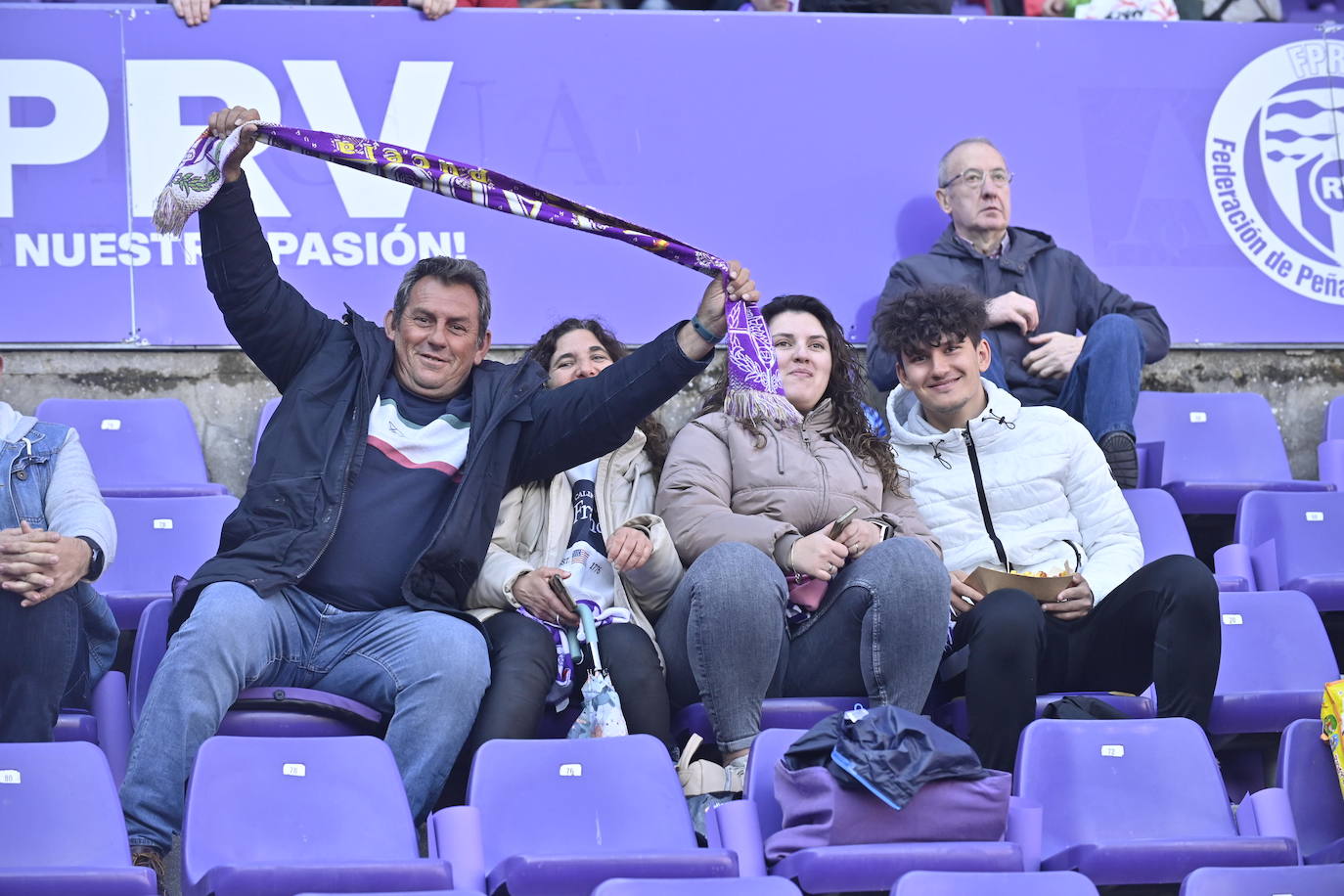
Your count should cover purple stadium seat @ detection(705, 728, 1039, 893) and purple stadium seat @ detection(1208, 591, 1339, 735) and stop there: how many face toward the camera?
2

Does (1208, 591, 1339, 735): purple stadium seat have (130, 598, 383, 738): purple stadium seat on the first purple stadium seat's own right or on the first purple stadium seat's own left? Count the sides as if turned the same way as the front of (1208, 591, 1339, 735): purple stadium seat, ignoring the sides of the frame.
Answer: on the first purple stadium seat's own right

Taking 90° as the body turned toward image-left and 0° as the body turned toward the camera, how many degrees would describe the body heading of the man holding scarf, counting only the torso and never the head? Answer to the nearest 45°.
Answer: approximately 0°

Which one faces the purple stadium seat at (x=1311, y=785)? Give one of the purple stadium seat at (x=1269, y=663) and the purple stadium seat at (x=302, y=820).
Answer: the purple stadium seat at (x=1269, y=663)

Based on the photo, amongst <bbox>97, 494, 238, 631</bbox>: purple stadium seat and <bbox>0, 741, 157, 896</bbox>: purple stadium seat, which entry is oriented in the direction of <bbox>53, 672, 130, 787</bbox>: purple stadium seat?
<bbox>97, 494, 238, 631</bbox>: purple stadium seat

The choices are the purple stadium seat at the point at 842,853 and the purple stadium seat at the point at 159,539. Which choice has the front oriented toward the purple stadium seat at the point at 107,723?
the purple stadium seat at the point at 159,539

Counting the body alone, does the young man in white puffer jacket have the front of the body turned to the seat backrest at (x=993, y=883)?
yes

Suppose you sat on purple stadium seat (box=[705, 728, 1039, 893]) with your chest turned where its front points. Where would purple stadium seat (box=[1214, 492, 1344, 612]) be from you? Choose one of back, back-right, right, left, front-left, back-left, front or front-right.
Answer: back-left

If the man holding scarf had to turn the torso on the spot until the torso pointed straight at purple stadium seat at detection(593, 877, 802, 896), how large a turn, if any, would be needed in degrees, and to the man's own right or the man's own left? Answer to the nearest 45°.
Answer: approximately 45° to the man's own left
